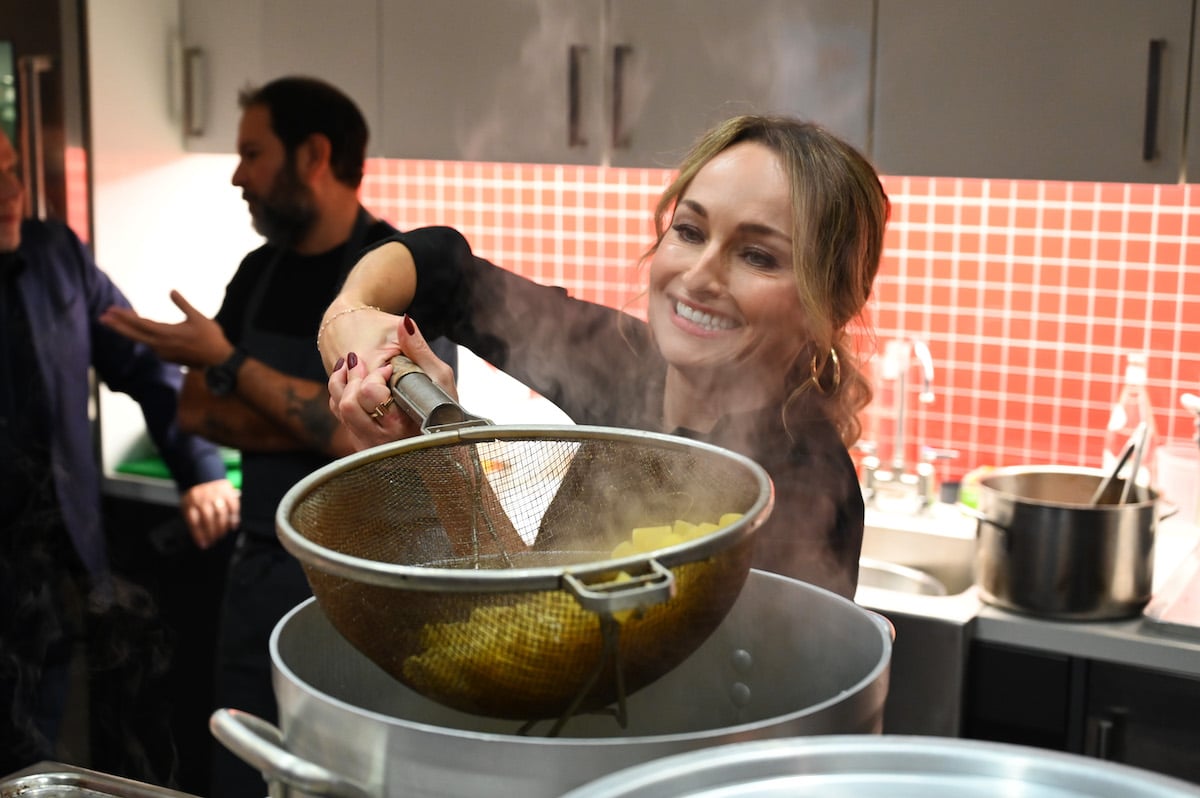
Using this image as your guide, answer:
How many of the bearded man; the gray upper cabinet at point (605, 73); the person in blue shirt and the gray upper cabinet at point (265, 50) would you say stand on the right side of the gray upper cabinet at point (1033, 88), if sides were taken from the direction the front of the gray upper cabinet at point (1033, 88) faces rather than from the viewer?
4

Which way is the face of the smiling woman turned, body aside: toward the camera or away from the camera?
toward the camera

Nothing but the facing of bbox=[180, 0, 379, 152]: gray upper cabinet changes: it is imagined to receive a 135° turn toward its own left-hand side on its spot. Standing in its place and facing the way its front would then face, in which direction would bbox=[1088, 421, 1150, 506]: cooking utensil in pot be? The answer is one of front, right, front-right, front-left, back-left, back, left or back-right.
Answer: right

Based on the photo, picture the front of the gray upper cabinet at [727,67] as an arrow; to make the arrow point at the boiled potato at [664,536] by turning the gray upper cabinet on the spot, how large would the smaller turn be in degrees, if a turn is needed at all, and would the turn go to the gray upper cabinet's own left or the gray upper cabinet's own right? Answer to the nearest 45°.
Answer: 0° — it already faces it

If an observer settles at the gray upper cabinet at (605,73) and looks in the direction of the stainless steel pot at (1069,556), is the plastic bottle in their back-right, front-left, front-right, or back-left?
front-left

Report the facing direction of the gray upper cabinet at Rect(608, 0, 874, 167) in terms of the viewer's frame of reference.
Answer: facing the viewer

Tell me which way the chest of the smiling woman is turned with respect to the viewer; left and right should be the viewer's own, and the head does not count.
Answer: facing the viewer and to the left of the viewer

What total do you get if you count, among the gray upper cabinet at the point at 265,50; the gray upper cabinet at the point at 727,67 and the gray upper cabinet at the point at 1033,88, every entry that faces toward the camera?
3

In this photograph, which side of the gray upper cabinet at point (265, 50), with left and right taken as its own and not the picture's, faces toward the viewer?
front

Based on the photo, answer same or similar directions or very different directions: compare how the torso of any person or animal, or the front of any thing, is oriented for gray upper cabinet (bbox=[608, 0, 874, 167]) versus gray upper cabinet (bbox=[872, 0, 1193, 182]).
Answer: same or similar directions

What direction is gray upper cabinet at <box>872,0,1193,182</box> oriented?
toward the camera

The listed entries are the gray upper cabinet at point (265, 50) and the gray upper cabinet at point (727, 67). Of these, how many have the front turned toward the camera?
2
